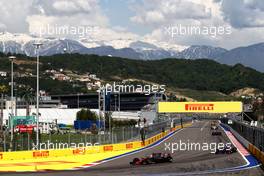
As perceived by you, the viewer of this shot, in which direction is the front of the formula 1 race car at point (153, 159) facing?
facing the viewer and to the left of the viewer
